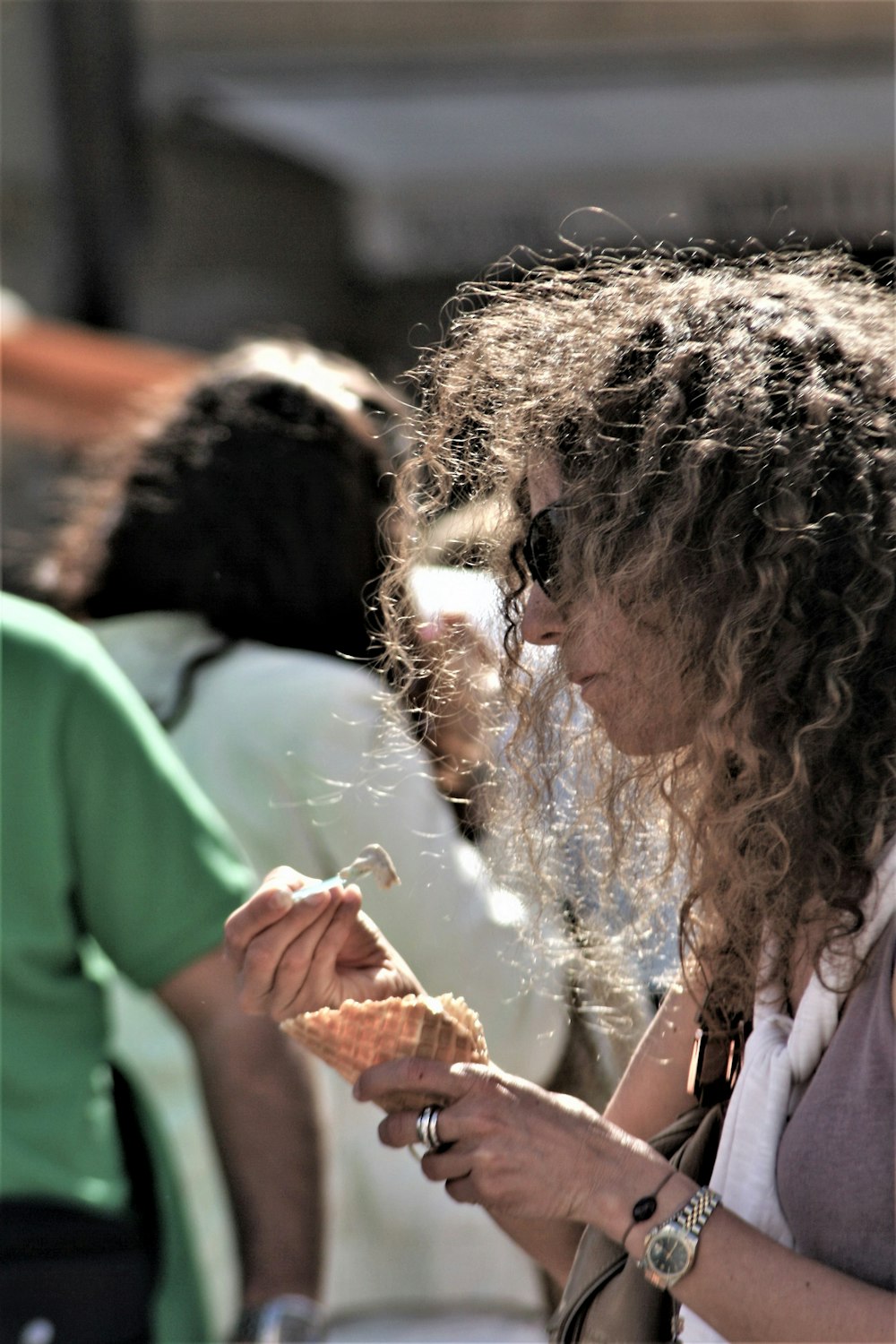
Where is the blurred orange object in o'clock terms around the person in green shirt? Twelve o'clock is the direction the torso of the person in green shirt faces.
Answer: The blurred orange object is roughly at 12 o'clock from the person in green shirt.

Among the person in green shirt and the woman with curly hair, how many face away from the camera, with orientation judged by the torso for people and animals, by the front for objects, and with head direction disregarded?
1

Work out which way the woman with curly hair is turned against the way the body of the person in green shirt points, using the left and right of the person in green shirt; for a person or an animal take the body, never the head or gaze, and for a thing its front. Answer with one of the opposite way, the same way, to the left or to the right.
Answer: to the left

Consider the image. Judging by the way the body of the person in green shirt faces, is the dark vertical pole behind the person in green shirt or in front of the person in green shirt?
in front

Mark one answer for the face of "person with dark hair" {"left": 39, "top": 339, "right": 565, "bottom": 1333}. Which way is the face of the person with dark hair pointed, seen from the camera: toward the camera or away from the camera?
away from the camera

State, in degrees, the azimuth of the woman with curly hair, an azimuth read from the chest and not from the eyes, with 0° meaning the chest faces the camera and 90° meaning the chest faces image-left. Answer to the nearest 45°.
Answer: approximately 90°

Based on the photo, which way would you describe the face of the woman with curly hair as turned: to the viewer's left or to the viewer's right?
to the viewer's left

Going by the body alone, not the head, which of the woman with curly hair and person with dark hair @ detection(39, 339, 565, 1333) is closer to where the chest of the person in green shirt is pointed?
the person with dark hair

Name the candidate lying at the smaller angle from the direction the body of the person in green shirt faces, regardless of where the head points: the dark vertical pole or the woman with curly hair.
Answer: the dark vertical pole

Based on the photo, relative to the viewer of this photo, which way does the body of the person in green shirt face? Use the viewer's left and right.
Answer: facing away from the viewer

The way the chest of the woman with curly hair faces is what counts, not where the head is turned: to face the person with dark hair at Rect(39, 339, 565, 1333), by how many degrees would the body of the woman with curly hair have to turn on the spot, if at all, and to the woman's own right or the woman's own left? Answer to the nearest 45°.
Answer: approximately 45° to the woman's own right
